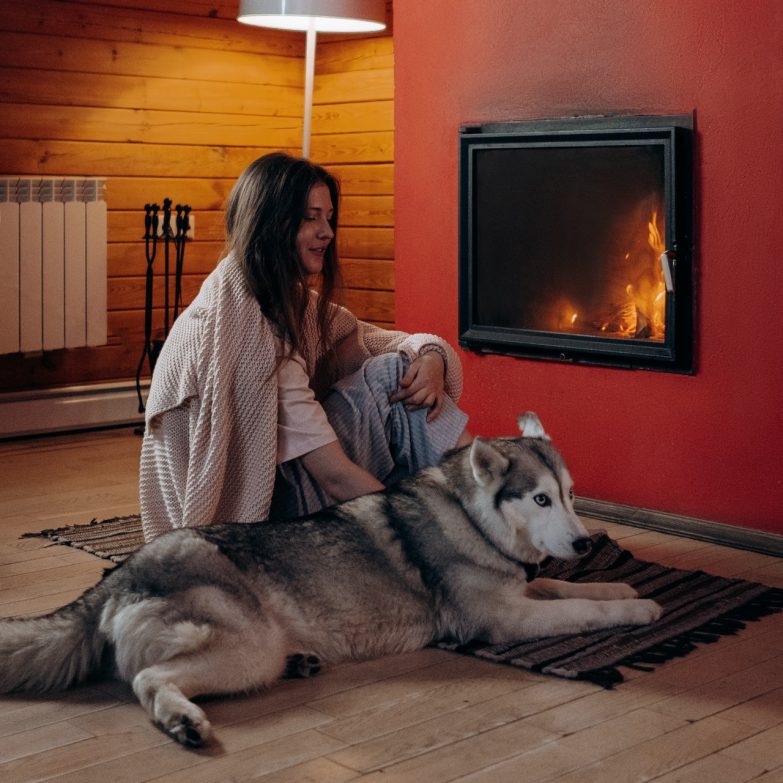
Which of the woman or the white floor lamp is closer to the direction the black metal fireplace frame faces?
the woman

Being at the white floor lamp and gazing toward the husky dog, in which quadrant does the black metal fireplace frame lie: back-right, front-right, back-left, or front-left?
front-left

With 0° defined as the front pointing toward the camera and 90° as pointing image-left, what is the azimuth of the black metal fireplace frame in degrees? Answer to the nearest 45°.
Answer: approximately 45°

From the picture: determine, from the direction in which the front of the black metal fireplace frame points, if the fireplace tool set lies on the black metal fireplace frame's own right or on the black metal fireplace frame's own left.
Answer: on the black metal fireplace frame's own right

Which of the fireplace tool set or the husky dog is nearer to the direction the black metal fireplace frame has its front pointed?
the husky dog

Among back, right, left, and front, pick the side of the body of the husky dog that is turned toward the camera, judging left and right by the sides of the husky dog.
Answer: right

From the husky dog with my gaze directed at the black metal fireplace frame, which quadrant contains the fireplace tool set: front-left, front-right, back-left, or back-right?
front-left

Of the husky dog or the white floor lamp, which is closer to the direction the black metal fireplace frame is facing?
the husky dog

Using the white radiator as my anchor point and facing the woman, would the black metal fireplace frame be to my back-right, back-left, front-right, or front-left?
front-left

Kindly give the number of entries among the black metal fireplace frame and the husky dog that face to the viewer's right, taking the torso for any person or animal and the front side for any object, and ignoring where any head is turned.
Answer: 1

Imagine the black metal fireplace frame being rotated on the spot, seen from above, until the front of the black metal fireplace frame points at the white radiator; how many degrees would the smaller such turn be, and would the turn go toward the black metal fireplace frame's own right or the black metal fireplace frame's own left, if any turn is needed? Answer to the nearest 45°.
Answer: approximately 90° to the black metal fireplace frame's own right
